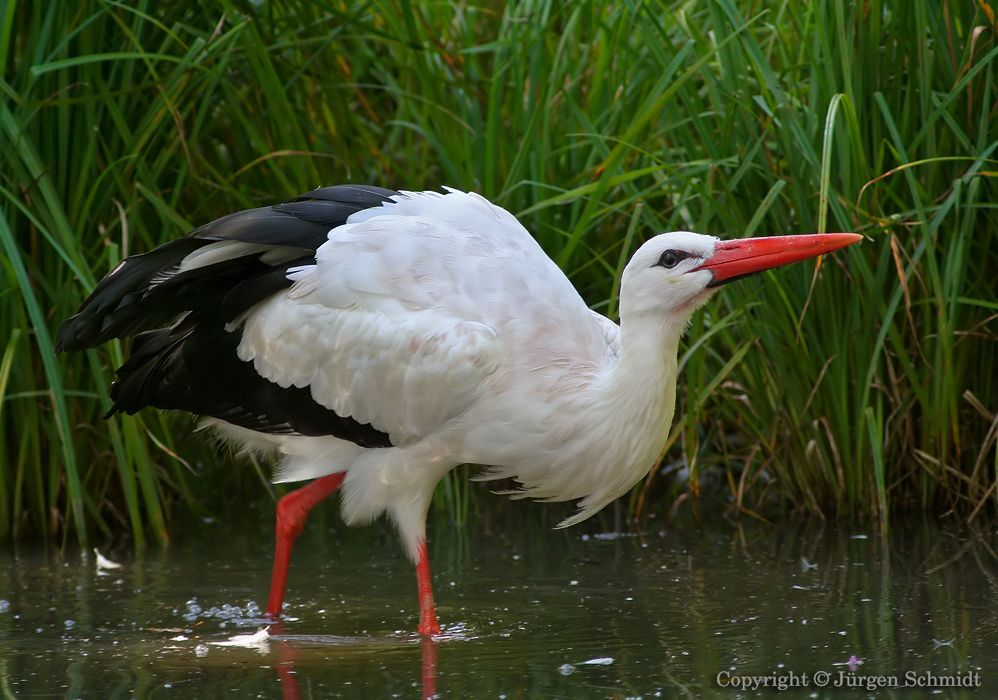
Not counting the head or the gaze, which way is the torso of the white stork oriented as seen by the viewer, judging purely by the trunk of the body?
to the viewer's right
